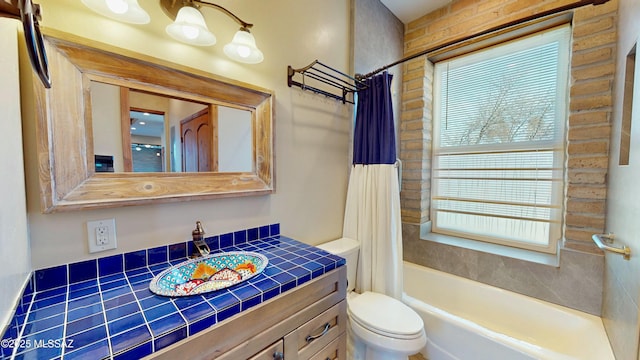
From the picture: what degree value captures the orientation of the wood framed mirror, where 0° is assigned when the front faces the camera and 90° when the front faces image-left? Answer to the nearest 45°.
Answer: approximately 315°

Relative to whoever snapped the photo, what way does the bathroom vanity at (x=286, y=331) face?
facing the viewer and to the right of the viewer

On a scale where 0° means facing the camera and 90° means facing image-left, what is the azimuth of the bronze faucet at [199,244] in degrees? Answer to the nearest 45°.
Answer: approximately 315°

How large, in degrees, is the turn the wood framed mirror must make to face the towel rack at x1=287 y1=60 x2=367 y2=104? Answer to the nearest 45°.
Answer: approximately 45° to its left

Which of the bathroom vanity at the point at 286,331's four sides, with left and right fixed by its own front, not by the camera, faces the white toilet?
left

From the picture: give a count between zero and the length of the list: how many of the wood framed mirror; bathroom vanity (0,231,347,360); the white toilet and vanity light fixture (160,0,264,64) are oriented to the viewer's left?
0

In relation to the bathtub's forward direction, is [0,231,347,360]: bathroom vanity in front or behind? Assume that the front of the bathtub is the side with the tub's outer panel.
in front

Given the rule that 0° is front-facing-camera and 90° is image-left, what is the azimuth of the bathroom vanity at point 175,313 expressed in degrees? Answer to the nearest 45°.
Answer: approximately 315°

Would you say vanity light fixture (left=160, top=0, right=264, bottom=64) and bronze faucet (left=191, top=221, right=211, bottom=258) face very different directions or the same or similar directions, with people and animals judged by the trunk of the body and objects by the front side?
same or similar directions

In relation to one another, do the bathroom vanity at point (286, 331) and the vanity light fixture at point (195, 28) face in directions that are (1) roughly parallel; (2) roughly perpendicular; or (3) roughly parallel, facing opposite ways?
roughly parallel

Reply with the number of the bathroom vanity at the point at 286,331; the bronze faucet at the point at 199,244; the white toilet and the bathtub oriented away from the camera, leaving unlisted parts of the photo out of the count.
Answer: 0
